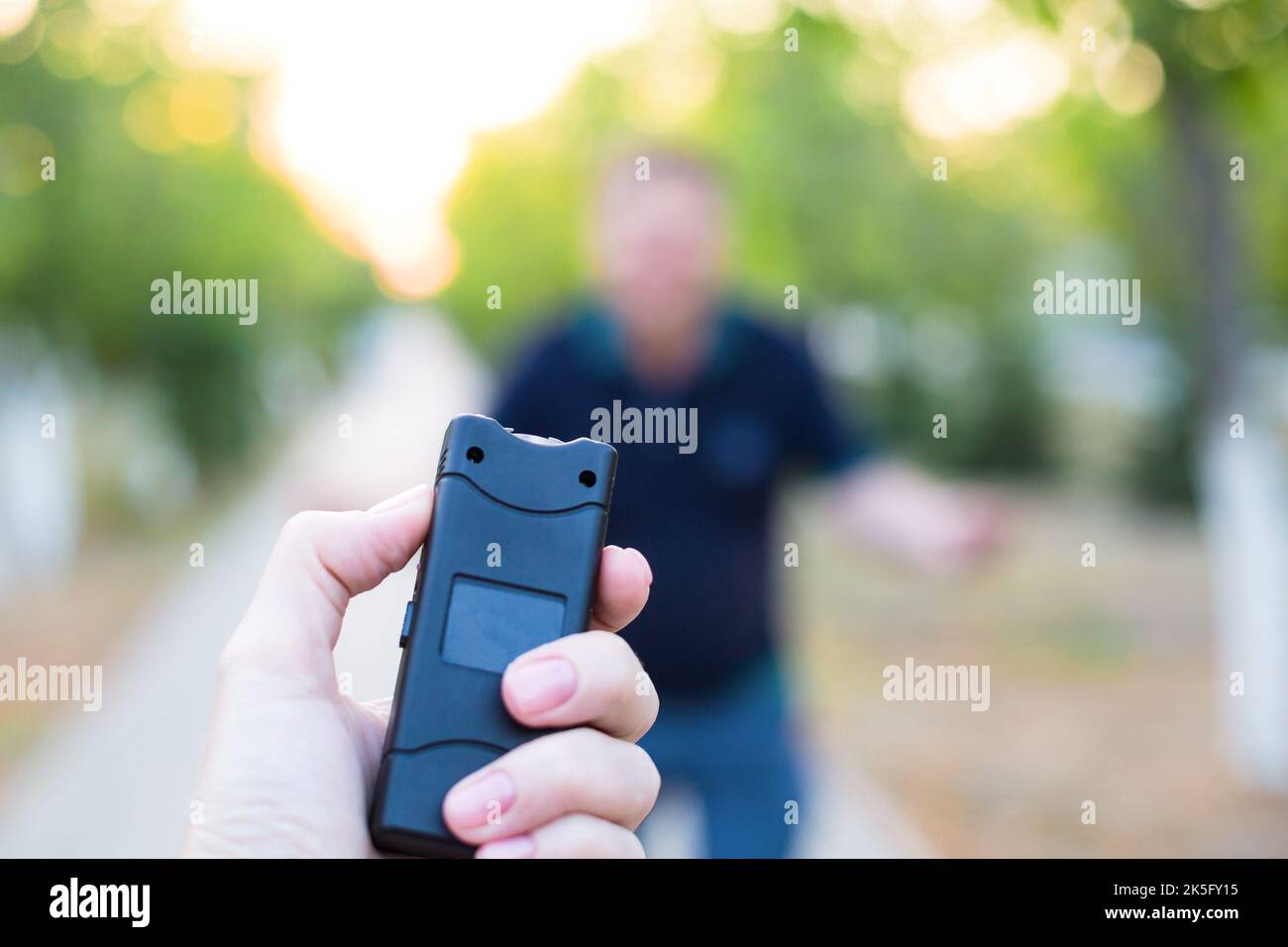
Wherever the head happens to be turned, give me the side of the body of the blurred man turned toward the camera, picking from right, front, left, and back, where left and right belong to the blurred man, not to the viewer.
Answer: front
